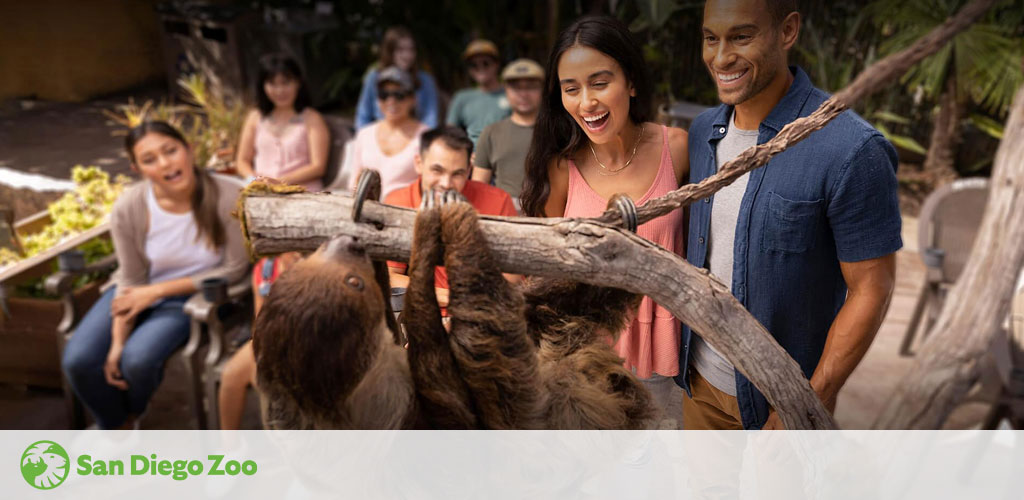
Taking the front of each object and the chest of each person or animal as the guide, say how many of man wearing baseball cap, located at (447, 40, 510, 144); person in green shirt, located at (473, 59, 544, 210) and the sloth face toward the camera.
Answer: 2

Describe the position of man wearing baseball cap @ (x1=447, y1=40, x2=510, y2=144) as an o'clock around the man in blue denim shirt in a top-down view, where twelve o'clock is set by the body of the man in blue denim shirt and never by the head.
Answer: The man wearing baseball cap is roughly at 3 o'clock from the man in blue denim shirt.

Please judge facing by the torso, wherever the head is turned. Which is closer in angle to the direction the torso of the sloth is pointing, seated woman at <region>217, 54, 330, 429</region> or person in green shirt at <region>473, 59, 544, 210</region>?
the seated woman

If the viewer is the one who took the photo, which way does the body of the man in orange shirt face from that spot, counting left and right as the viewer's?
facing the viewer

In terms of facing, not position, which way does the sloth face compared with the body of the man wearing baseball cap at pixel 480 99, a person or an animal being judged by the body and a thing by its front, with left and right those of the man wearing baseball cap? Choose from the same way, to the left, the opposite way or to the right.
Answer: to the right

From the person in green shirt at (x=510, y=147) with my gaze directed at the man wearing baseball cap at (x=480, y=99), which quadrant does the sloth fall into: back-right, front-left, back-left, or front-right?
back-left

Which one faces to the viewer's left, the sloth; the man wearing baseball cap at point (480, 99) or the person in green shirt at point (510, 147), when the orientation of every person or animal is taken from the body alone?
the sloth

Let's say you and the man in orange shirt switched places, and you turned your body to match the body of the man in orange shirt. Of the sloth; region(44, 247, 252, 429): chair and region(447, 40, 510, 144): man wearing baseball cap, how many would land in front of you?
1

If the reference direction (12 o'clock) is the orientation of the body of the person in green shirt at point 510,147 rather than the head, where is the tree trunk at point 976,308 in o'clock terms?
The tree trunk is roughly at 11 o'clock from the person in green shirt.

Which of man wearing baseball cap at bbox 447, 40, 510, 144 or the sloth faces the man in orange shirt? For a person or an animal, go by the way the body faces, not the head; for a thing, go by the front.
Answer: the man wearing baseball cap

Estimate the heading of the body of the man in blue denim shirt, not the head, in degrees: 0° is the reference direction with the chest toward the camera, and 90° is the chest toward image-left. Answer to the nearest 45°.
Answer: approximately 45°

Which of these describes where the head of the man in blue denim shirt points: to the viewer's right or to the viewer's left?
to the viewer's left

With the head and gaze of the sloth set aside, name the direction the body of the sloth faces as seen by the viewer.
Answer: to the viewer's left
